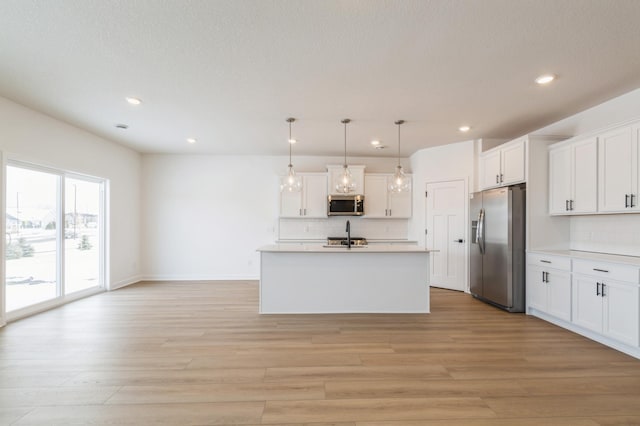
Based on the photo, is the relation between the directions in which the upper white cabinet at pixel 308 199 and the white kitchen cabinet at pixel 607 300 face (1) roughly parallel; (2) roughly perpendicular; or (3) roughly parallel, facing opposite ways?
roughly perpendicular

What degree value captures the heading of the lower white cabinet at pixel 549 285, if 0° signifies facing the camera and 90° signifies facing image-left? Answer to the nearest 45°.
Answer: approximately 45°

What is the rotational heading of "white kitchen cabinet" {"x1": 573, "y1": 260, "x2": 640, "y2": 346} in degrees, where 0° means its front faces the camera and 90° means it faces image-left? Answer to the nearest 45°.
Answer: approximately 45°

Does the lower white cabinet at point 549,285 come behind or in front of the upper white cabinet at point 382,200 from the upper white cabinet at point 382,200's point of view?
in front

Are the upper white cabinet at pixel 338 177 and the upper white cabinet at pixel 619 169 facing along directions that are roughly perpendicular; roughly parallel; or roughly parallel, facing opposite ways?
roughly perpendicular

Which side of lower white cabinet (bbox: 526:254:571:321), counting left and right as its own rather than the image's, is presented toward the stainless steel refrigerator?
right

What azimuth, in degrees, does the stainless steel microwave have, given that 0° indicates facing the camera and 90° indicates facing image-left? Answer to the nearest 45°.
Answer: approximately 0°

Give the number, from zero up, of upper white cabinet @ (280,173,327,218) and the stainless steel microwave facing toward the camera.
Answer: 2

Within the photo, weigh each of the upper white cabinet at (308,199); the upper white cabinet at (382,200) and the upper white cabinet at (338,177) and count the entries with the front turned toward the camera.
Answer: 3

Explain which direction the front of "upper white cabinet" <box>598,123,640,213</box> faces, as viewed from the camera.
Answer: facing the viewer and to the left of the viewer

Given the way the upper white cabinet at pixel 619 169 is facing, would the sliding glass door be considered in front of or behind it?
in front

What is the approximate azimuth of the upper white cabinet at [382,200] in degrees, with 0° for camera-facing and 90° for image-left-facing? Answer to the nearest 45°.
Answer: approximately 0°

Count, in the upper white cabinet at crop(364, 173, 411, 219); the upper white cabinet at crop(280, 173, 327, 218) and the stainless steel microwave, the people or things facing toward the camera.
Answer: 3
